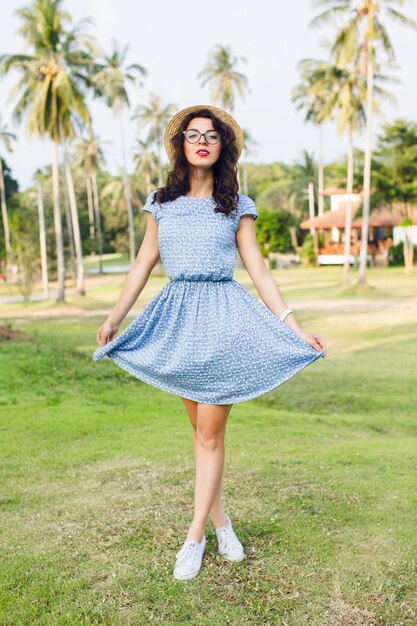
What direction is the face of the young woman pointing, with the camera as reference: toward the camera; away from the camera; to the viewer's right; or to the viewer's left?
toward the camera

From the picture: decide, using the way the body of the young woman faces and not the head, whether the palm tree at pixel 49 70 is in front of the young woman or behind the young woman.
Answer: behind

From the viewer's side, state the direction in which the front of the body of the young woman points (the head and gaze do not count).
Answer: toward the camera

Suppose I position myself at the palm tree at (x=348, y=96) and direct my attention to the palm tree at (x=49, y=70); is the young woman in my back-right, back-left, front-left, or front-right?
front-left

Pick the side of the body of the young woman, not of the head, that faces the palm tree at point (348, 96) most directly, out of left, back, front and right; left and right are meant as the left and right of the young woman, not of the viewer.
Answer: back

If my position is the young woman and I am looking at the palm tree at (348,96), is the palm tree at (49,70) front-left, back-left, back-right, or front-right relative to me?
front-left
